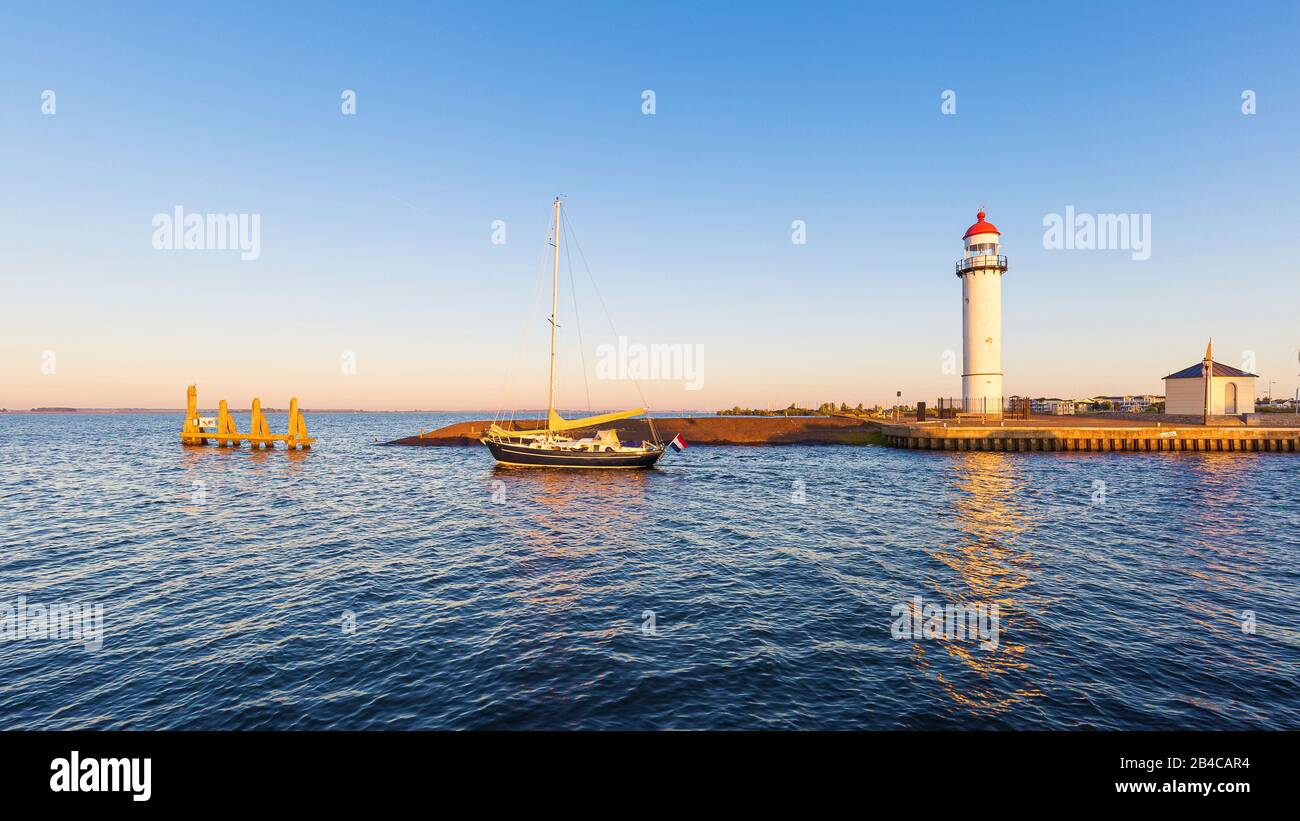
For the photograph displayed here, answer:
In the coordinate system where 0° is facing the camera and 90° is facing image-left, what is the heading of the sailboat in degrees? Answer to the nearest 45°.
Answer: approximately 90°
